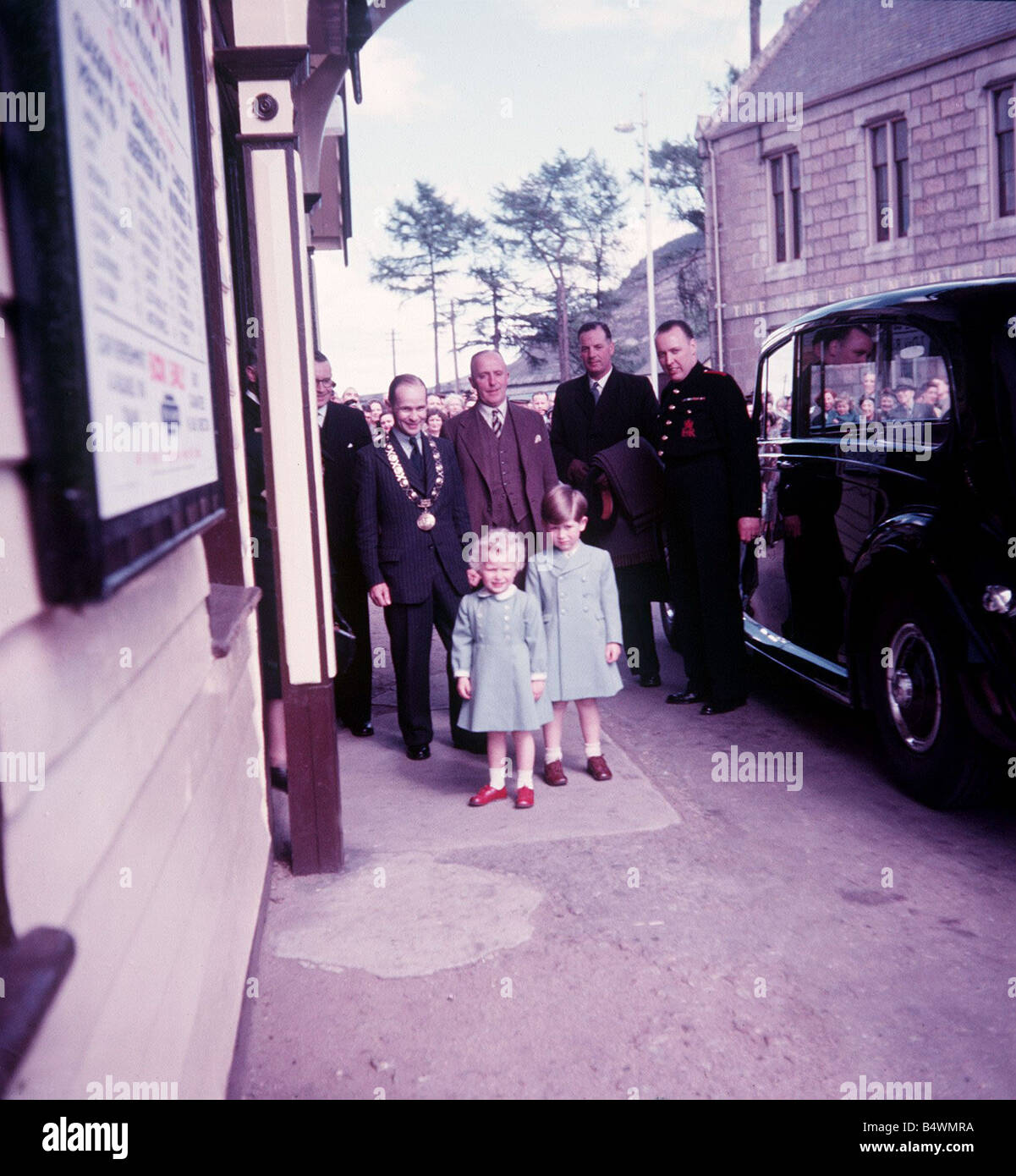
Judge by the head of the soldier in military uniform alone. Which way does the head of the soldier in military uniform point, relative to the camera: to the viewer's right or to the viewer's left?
to the viewer's left

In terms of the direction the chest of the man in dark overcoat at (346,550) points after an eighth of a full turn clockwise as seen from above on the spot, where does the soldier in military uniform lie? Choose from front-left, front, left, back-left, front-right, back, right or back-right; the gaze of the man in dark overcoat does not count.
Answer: back-left

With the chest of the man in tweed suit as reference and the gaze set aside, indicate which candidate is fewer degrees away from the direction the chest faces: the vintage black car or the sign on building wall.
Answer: the sign on building wall

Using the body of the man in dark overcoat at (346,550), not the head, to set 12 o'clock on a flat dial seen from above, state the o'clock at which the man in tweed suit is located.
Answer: The man in tweed suit is roughly at 10 o'clock from the man in dark overcoat.

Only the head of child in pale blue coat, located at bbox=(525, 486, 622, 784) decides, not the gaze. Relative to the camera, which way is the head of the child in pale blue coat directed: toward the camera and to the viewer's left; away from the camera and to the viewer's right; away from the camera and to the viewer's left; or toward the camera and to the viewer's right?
toward the camera and to the viewer's left

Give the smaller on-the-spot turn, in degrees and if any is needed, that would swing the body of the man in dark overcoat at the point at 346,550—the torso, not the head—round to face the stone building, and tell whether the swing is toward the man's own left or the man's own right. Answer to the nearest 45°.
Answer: approximately 135° to the man's own left

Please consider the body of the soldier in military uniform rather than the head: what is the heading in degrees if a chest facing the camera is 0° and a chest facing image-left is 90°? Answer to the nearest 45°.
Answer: approximately 45°
